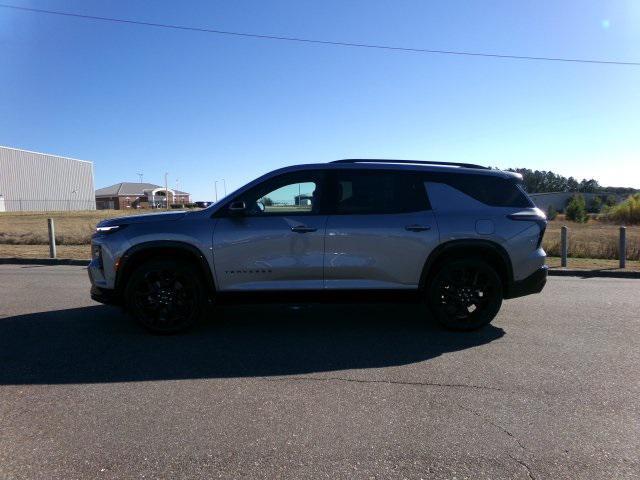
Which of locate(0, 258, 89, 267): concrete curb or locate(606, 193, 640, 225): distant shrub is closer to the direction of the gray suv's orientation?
the concrete curb

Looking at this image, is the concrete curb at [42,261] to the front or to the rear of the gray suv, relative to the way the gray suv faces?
to the front

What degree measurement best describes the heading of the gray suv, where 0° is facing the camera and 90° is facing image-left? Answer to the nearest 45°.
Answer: approximately 90°

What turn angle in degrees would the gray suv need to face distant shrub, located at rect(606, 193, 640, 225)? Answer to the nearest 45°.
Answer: approximately 135° to its right

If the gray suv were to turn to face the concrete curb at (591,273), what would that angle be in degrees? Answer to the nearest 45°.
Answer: approximately 135° to its right

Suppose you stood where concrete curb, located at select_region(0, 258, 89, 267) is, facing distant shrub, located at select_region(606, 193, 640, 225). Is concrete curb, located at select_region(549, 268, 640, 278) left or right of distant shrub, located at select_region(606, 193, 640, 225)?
right
